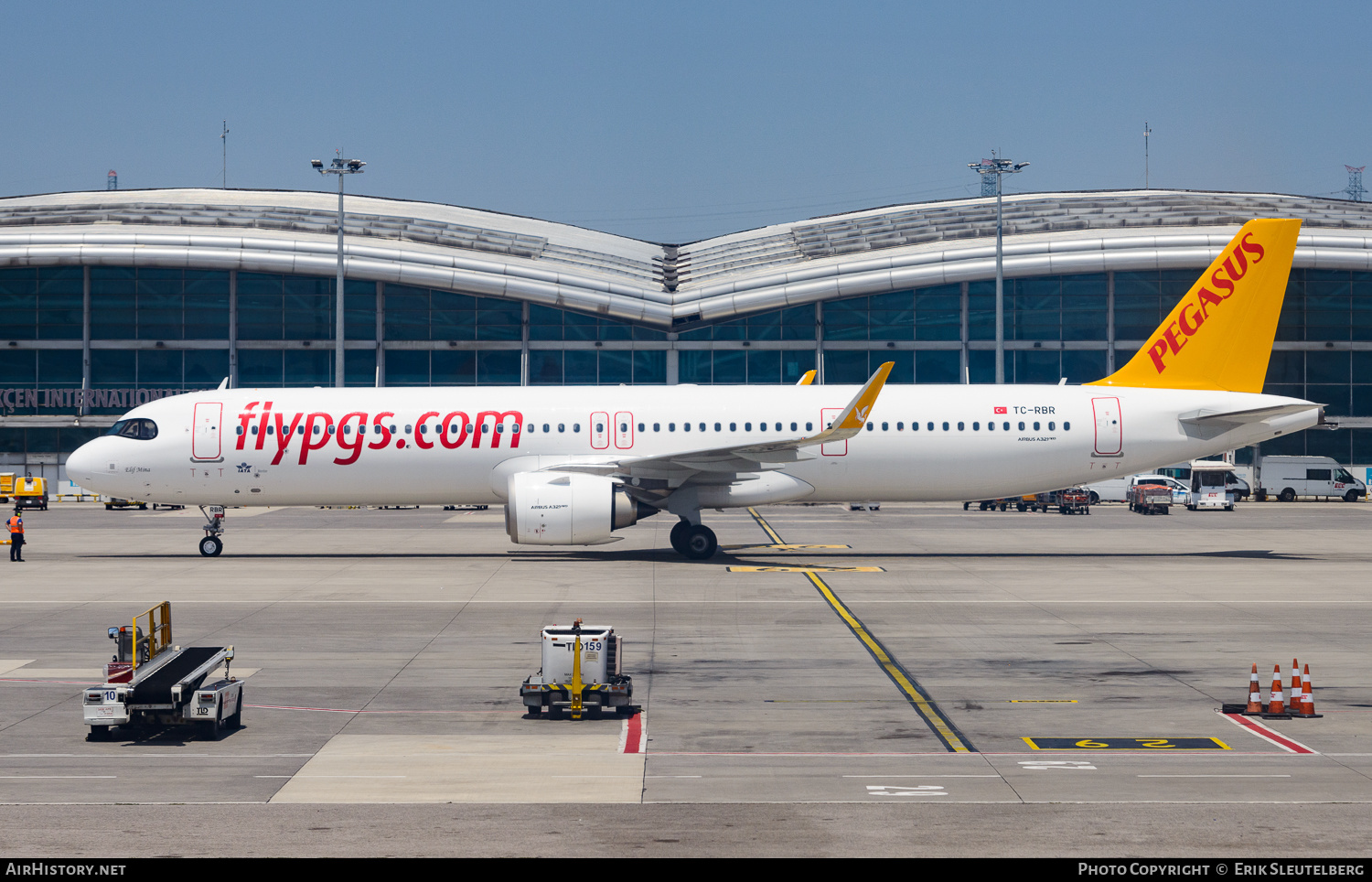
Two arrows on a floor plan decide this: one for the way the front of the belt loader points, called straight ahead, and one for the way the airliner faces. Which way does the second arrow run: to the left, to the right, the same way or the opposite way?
to the left

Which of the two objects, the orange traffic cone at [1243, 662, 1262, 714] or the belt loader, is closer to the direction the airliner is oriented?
the belt loader

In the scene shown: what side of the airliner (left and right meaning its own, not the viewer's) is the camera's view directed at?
left

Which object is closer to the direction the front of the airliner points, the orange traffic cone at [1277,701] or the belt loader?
the belt loader

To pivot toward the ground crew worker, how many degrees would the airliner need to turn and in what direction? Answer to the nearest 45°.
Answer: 0° — it already faces them

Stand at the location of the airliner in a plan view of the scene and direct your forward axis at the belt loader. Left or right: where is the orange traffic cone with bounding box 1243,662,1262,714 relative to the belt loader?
left

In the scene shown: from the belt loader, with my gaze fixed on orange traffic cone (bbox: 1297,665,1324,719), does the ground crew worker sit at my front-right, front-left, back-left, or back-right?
back-left

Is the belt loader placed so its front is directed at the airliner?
yes

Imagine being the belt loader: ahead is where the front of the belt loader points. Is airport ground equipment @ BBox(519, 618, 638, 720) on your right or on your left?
on your right

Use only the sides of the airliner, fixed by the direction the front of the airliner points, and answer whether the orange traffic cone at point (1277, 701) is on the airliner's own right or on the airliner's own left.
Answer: on the airliner's own left

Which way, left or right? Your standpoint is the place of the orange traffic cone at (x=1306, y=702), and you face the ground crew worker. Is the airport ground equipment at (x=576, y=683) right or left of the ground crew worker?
left

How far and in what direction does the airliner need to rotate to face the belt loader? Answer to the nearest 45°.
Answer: approximately 90° to its left

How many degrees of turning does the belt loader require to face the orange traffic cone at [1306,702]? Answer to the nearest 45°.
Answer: approximately 45° to its right
